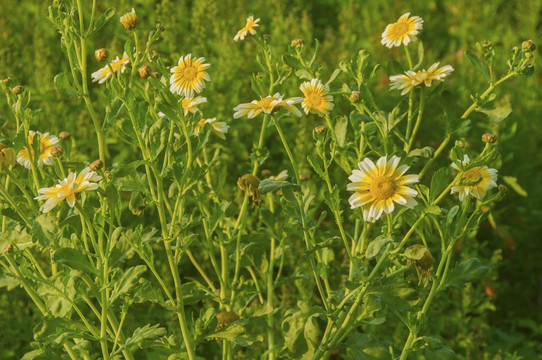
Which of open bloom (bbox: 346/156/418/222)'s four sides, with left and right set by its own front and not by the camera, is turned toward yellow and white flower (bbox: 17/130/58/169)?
right

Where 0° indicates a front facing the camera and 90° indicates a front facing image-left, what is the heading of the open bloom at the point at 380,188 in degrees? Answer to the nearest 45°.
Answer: approximately 0°
